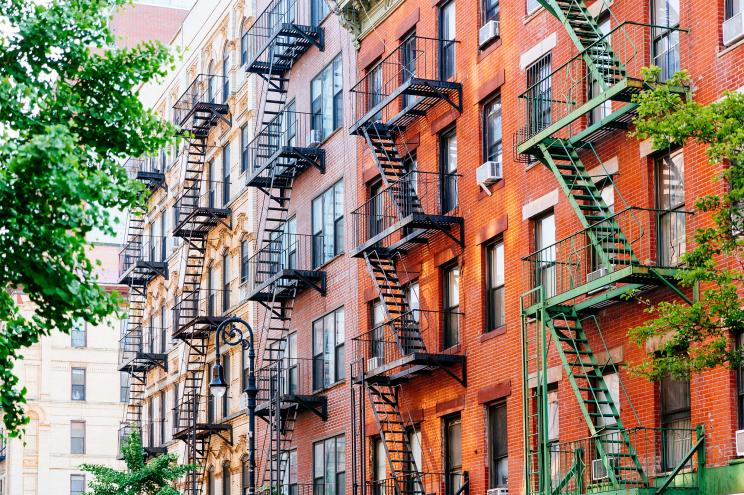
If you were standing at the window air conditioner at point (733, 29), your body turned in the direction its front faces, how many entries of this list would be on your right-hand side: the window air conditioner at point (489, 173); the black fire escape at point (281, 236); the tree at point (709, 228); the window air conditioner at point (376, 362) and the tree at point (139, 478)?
4

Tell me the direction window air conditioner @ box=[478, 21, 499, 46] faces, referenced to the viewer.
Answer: facing the viewer and to the left of the viewer

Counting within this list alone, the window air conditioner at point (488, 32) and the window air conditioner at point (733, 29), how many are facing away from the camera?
0

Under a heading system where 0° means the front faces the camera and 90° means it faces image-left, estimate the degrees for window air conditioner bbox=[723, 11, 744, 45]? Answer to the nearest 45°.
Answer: approximately 45°

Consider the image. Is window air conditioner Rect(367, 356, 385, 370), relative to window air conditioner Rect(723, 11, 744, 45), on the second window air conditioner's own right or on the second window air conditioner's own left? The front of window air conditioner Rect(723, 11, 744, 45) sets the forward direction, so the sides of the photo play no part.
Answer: on the second window air conditioner's own right

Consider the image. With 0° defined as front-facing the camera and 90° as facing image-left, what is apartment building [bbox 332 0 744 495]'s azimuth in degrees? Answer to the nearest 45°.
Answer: approximately 45°

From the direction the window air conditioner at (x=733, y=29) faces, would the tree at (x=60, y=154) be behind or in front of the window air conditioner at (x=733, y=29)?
in front

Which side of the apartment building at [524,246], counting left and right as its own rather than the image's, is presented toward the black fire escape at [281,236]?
right

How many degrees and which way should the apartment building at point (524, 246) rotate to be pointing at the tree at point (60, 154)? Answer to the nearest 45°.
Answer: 0° — it already faces it

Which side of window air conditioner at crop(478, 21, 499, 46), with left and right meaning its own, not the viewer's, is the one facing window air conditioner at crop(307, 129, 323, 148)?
right

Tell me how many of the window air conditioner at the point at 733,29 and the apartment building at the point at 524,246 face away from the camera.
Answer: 0
